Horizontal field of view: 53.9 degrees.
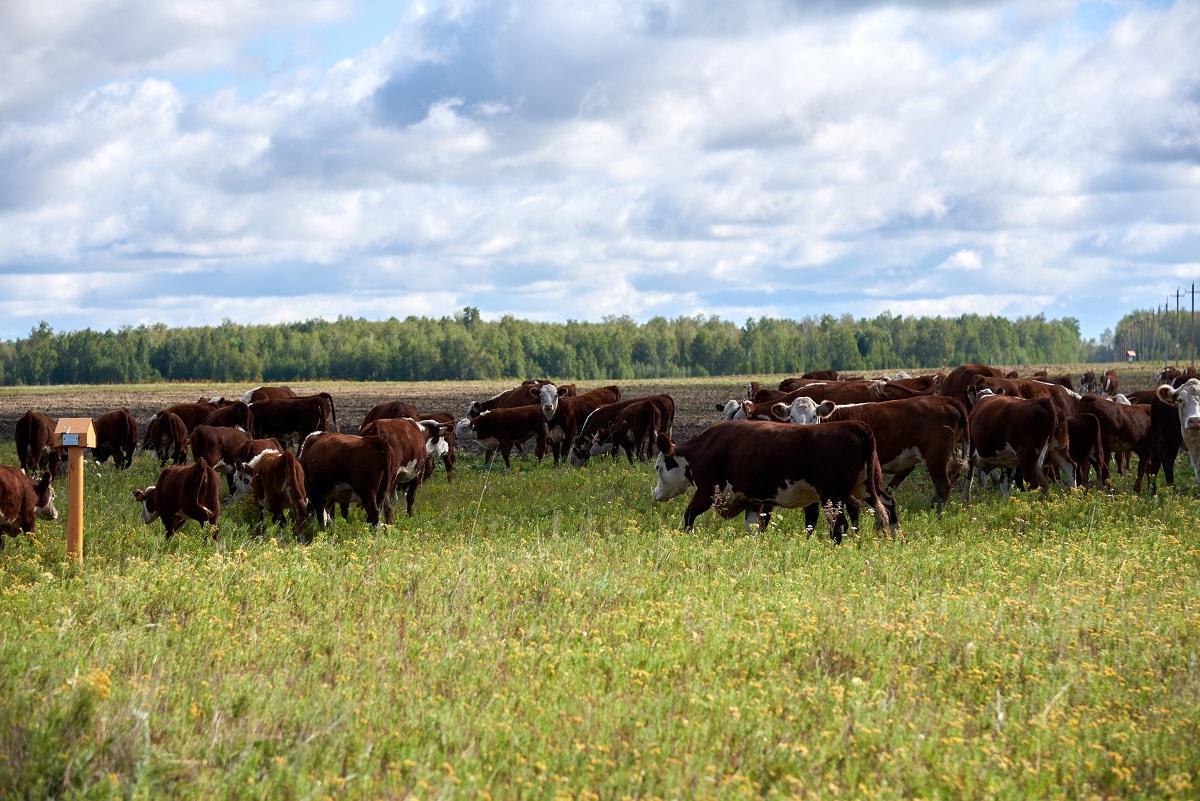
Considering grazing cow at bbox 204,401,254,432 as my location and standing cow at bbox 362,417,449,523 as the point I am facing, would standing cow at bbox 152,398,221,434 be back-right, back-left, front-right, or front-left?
back-right

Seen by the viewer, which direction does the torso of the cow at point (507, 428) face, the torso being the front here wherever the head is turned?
to the viewer's left

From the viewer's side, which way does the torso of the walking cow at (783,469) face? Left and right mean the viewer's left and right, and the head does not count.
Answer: facing to the left of the viewer

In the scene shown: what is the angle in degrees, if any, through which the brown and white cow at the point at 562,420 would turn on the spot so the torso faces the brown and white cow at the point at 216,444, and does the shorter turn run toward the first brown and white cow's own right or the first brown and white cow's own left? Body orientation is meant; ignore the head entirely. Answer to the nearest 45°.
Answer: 0° — it already faces it

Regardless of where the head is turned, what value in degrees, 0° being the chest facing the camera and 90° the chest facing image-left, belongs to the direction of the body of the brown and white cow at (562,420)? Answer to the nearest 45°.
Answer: approximately 45°

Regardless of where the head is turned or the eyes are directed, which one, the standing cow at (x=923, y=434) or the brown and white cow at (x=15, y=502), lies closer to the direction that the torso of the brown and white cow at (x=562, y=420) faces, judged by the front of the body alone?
the brown and white cow

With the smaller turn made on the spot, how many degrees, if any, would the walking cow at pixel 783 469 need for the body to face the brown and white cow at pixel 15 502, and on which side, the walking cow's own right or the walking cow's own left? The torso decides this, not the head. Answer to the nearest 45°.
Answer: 0° — it already faces it

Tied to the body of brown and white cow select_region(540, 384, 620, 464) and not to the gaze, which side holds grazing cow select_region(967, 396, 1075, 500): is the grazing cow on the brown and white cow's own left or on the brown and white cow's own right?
on the brown and white cow's own left
